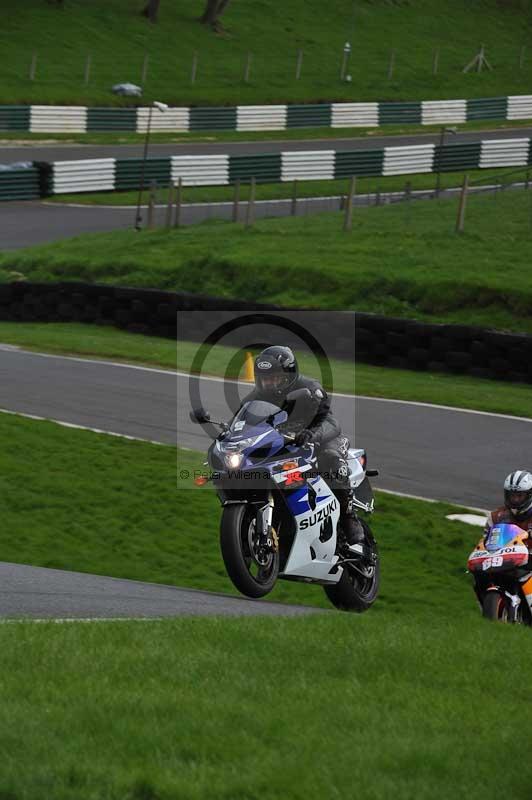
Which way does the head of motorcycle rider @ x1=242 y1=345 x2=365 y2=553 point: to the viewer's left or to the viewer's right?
to the viewer's left

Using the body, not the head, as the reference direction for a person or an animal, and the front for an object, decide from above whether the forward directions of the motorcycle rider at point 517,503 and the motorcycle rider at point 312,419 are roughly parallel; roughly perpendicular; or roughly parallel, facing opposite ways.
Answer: roughly parallel

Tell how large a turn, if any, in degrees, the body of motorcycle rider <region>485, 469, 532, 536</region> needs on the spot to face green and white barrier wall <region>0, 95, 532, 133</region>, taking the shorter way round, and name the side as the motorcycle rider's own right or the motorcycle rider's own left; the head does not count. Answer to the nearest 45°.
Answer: approximately 135° to the motorcycle rider's own right

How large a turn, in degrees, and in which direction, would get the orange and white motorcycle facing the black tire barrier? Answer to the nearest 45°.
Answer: approximately 135° to its right

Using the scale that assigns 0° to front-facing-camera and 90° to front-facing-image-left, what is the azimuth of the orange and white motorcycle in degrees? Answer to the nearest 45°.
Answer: approximately 45°

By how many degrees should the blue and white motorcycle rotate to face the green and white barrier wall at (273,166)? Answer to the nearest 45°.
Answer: approximately 135° to its right

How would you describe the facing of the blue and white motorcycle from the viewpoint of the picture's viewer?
facing the viewer and to the left of the viewer

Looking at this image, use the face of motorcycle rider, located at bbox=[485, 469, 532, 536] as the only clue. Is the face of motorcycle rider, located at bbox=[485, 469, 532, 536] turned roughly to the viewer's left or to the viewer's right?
to the viewer's left

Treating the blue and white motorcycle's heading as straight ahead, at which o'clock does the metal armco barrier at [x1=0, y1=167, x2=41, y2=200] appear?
The metal armco barrier is roughly at 4 o'clock from the blue and white motorcycle.

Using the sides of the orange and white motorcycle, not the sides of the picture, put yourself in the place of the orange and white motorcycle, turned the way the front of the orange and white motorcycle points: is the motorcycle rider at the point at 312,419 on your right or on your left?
on your right

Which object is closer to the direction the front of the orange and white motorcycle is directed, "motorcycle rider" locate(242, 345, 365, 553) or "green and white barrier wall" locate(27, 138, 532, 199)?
the motorcycle rider

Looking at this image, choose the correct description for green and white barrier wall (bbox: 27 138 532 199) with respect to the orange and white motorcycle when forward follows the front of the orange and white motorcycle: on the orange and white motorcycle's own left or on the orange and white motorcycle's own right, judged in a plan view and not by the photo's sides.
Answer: on the orange and white motorcycle's own right
